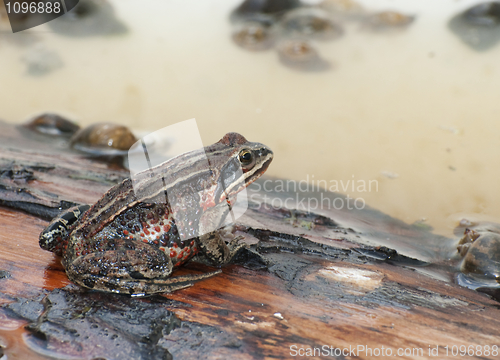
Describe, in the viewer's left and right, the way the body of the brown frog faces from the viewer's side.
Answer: facing away from the viewer and to the right of the viewer

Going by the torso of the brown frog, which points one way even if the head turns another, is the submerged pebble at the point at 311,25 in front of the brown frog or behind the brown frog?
in front

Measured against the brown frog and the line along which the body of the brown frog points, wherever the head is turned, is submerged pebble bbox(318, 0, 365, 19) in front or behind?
in front

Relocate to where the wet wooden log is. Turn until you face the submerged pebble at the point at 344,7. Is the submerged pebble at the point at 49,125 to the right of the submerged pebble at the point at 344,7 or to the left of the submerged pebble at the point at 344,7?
left

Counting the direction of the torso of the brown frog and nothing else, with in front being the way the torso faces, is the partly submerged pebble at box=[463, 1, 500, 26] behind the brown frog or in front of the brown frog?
in front

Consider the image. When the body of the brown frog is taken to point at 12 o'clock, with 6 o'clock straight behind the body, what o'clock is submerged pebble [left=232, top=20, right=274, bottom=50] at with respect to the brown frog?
The submerged pebble is roughly at 11 o'clock from the brown frog.
